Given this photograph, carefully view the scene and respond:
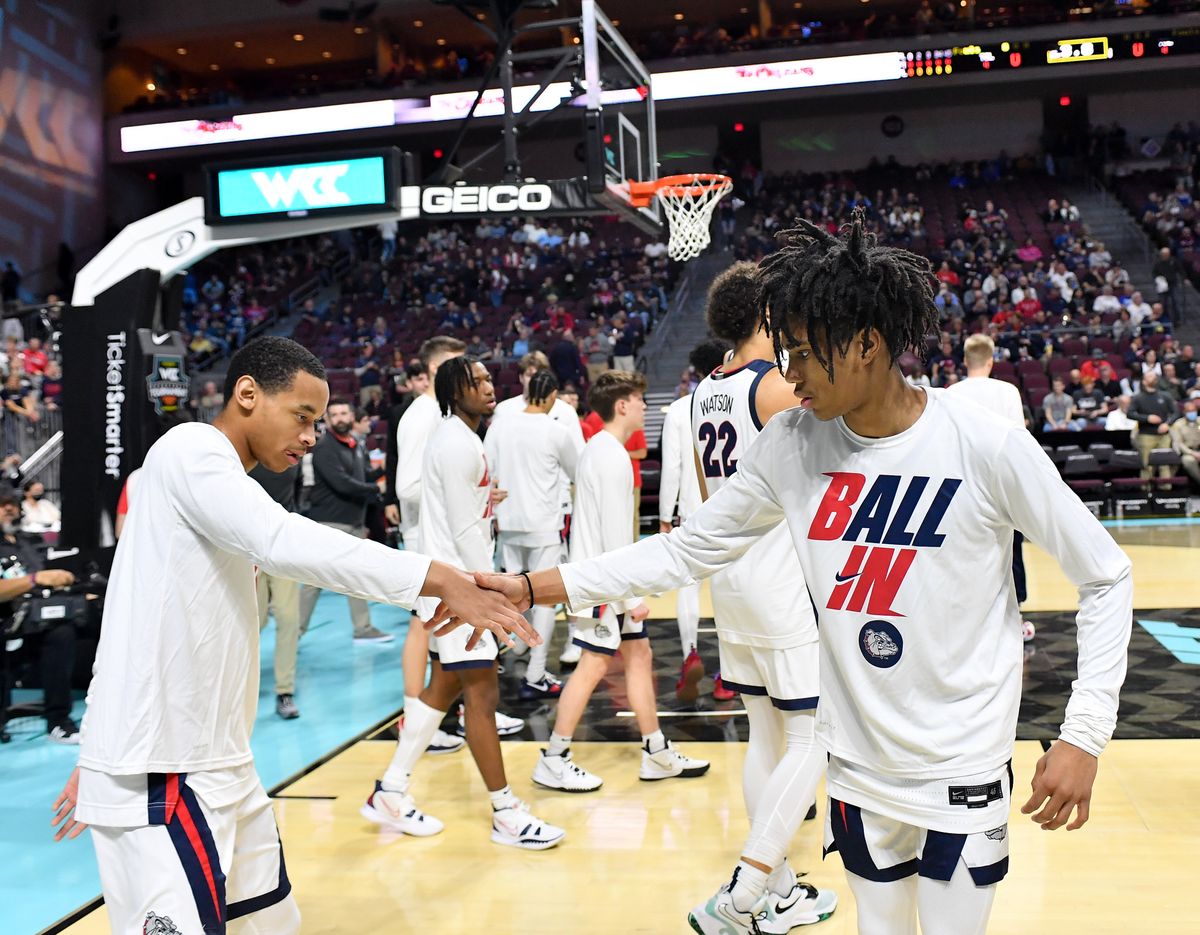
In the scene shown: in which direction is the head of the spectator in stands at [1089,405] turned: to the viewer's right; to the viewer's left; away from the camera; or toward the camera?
toward the camera

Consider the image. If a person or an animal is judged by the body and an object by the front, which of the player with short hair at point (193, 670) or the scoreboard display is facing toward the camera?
the scoreboard display

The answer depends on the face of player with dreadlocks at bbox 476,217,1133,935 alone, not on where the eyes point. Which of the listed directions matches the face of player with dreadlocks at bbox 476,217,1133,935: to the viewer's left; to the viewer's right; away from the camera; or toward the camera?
to the viewer's left

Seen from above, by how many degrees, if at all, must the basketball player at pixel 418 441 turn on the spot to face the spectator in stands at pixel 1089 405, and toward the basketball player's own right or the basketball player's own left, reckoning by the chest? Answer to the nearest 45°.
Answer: approximately 45° to the basketball player's own left

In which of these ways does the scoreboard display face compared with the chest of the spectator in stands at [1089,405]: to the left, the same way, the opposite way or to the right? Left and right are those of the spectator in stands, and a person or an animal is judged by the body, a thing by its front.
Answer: the same way

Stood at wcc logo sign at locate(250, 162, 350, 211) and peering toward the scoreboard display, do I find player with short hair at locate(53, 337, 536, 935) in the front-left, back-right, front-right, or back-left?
back-right

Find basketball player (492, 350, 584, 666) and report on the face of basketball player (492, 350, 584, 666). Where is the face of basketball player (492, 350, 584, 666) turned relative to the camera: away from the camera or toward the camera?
away from the camera

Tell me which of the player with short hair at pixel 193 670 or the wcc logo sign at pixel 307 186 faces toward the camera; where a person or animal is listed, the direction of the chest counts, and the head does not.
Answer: the wcc logo sign

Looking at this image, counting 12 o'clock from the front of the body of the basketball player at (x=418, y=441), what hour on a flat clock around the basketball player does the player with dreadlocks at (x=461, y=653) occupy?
The player with dreadlocks is roughly at 3 o'clock from the basketball player.

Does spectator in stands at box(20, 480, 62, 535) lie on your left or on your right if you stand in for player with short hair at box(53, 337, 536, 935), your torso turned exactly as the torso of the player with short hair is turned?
on your left

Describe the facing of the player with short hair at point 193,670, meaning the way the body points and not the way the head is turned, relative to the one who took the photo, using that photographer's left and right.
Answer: facing to the right of the viewer
